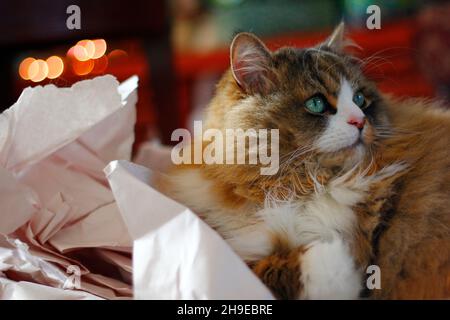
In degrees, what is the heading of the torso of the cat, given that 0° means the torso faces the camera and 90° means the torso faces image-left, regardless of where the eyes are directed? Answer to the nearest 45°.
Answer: approximately 45°
